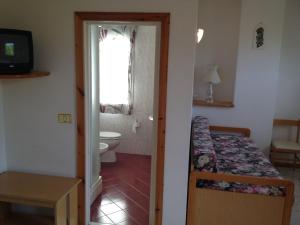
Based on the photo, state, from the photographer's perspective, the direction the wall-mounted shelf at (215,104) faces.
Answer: facing the viewer

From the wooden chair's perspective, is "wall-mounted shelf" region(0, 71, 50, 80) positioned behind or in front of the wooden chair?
in front

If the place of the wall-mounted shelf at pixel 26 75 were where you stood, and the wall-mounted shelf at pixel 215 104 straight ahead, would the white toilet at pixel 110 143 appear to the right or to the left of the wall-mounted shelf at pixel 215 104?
left

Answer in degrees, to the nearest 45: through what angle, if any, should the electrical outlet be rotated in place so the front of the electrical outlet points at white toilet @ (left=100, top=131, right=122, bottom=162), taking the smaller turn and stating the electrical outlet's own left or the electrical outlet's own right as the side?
approximately 135° to the electrical outlet's own left

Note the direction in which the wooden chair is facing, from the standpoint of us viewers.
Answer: facing the viewer and to the left of the viewer
